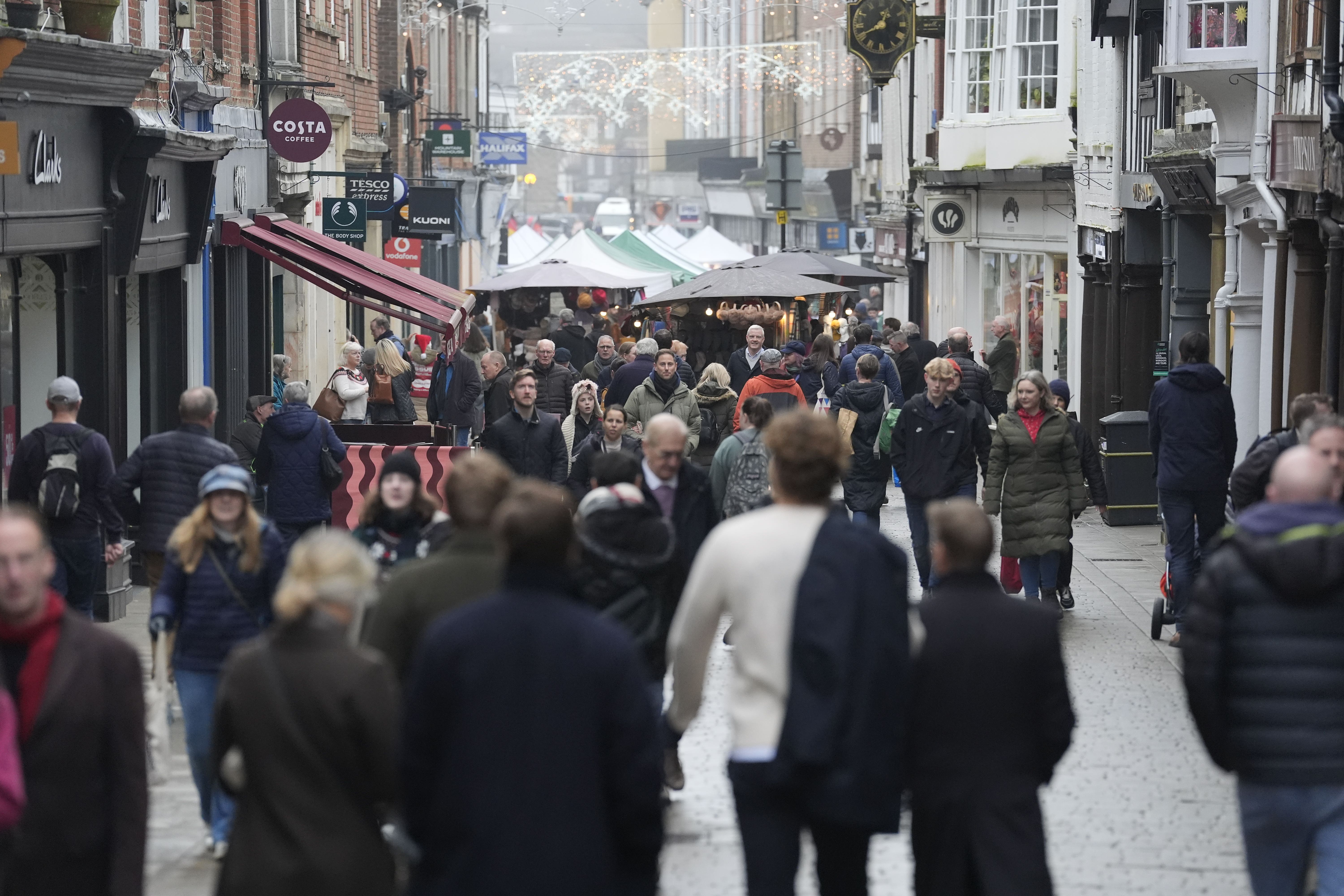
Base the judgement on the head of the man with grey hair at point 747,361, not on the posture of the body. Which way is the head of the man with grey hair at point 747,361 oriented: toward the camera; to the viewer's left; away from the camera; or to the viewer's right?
toward the camera

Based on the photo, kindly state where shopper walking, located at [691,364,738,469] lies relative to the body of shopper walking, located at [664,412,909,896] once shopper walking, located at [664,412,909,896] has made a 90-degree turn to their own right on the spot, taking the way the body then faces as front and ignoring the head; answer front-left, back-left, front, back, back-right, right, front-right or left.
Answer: left

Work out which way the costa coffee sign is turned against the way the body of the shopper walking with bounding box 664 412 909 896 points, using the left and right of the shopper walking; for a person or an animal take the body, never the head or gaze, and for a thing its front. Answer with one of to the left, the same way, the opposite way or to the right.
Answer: the opposite way

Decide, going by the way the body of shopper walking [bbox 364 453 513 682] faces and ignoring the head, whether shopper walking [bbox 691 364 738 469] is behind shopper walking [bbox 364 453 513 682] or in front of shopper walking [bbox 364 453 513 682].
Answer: in front

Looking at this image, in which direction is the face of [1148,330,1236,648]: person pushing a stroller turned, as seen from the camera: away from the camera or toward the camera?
away from the camera

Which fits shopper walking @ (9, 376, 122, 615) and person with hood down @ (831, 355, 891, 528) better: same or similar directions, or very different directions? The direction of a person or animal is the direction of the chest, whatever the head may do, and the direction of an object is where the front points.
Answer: same or similar directions

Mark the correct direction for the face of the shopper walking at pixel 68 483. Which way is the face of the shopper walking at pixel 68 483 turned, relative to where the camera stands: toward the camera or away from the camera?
away from the camera

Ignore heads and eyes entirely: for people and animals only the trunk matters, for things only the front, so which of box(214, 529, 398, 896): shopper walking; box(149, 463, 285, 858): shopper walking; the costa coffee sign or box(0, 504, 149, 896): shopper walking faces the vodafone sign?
box(214, 529, 398, 896): shopper walking

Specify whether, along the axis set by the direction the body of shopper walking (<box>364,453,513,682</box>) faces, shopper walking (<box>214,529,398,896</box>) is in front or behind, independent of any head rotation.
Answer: behind

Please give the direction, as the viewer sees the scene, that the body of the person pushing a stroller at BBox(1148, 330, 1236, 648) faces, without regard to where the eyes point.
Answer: away from the camera

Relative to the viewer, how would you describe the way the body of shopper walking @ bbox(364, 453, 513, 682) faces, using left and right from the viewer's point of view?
facing away from the viewer

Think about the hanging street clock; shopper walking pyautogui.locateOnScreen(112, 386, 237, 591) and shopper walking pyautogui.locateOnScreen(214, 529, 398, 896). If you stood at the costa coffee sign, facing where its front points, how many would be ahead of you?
2

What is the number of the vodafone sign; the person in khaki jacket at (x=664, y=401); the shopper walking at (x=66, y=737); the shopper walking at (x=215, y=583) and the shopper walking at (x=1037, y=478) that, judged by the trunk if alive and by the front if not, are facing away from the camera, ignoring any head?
0

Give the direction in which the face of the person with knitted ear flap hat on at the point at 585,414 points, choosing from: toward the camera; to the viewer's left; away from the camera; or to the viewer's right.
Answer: toward the camera

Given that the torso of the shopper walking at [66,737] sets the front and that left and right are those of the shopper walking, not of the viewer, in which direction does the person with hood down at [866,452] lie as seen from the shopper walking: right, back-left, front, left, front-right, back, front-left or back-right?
back-left

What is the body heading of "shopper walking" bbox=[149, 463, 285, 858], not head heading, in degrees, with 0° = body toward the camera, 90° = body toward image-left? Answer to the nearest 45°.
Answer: approximately 0°

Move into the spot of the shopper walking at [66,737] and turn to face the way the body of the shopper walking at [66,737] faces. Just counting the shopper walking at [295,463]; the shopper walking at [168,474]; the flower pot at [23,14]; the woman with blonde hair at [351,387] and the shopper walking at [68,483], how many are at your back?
5

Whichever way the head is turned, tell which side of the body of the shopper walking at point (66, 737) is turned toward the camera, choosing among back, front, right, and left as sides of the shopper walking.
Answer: front

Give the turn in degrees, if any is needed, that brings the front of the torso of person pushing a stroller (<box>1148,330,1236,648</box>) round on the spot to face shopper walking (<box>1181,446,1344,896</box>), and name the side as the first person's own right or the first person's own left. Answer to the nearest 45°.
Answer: approximately 180°

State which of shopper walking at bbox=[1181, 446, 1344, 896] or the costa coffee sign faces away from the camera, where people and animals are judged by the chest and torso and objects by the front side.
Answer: the shopper walking

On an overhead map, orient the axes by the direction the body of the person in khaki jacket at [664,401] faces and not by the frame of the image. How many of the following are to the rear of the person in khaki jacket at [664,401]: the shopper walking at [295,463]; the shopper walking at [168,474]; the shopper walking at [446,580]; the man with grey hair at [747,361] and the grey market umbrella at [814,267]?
2
